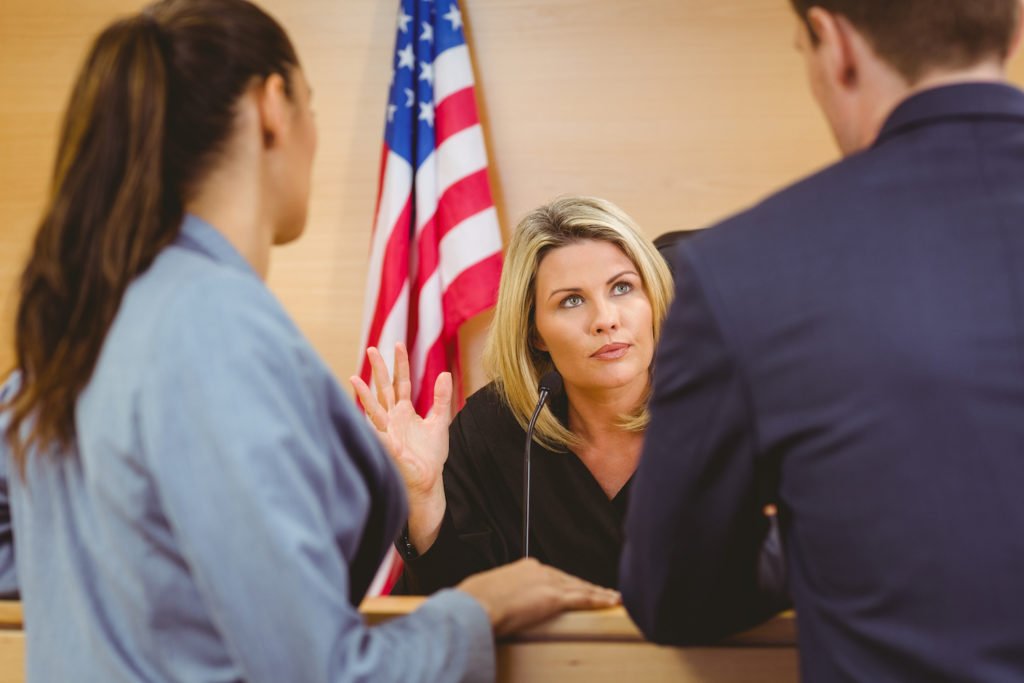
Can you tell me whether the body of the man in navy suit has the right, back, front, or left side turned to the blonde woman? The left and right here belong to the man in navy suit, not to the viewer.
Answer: front

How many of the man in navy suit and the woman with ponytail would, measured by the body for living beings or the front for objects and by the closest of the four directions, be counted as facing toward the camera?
0

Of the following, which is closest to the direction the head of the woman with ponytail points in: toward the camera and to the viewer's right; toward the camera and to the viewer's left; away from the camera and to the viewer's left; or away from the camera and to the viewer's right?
away from the camera and to the viewer's right

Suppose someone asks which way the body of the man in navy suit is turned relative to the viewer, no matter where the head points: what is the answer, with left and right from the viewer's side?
facing away from the viewer and to the left of the viewer

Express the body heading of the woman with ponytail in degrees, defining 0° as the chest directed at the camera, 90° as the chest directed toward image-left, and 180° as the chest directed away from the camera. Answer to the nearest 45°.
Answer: approximately 225°

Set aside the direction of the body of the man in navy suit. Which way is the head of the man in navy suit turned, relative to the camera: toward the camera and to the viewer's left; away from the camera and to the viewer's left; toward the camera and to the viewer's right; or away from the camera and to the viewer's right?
away from the camera and to the viewer's left

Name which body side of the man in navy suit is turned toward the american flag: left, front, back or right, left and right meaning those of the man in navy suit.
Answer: front
